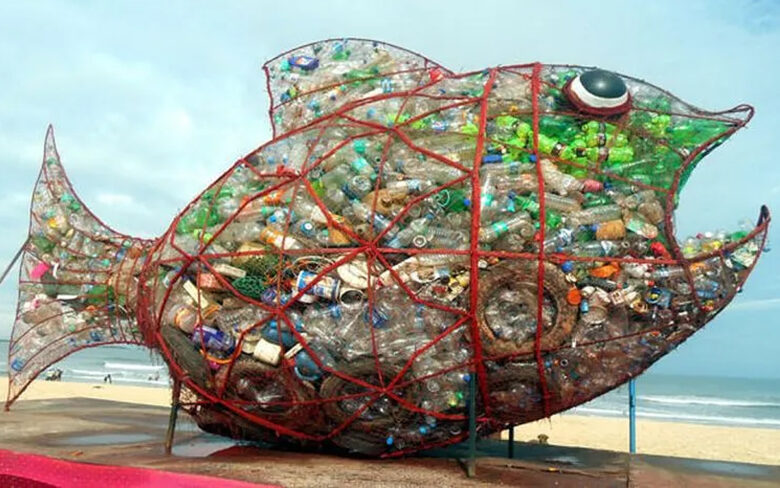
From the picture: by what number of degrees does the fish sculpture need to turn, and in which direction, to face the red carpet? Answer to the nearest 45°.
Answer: approximately 180°

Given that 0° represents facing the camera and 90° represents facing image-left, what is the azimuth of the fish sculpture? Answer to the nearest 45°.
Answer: approximately 270°
